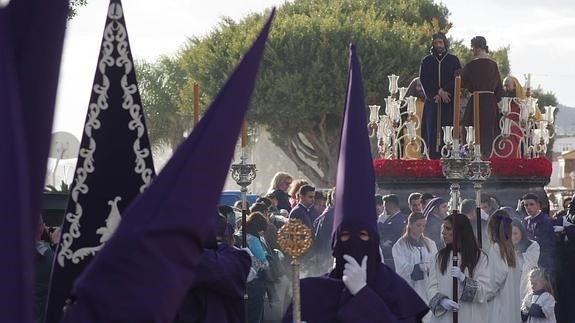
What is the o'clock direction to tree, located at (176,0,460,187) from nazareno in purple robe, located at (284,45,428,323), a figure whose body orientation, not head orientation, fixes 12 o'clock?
The tree is roughly at 6 o'clock from the nazareno in purple robe.

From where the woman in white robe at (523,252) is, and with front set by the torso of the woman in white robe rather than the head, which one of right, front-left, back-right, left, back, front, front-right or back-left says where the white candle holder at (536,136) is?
back-right

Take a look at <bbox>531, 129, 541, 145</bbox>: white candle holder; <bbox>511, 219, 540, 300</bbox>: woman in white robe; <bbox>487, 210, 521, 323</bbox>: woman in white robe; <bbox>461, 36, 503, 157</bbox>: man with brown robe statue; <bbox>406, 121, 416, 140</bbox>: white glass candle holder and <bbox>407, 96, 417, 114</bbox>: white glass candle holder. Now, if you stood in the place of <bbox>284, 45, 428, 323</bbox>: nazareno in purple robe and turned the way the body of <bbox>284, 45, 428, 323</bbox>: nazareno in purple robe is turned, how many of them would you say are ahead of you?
0

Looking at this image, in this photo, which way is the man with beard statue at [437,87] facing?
toward the camera

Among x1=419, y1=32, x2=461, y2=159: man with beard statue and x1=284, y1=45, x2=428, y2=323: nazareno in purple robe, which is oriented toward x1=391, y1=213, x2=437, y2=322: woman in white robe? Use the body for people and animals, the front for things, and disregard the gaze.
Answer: the man with beard statue

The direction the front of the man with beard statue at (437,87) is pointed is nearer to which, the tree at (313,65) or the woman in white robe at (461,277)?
the woman in white robe

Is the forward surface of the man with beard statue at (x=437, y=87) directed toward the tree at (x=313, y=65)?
no

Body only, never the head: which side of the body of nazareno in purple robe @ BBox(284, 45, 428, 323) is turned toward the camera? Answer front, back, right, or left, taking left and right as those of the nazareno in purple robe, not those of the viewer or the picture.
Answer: front

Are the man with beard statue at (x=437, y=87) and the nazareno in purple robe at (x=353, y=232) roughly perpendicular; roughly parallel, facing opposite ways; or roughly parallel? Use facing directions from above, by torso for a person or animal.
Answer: roughly parallel

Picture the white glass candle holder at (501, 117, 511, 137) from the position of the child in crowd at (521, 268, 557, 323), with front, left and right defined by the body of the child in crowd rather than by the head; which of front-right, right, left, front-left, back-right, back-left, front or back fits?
back-right

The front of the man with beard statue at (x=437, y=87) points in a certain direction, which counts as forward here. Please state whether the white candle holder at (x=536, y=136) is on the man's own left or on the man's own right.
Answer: on the man's own left

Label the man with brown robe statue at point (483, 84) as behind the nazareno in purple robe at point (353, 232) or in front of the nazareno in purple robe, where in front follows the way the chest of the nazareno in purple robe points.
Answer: behind

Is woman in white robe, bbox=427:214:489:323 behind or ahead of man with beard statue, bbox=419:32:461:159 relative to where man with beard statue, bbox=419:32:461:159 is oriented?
ahead

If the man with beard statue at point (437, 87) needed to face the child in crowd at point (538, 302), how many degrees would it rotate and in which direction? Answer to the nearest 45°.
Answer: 0° — it already faces them

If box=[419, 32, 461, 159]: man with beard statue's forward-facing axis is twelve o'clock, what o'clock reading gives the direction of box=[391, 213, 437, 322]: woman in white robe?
The woman in white robe is roughly at 12 o'clock from the man with beard statue.
